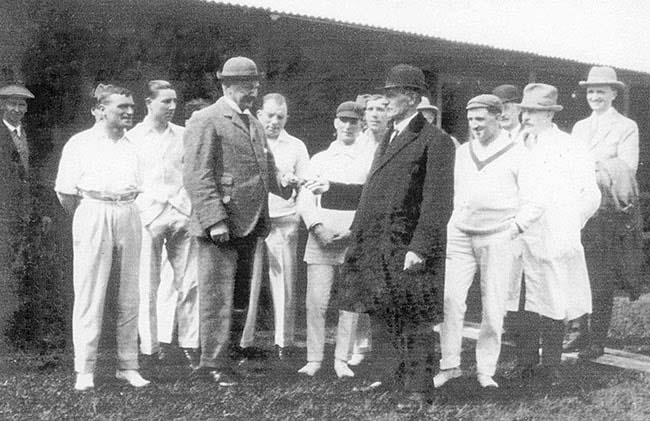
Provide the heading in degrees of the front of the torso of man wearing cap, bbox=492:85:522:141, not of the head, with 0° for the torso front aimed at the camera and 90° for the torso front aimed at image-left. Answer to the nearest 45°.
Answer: approximately 45°

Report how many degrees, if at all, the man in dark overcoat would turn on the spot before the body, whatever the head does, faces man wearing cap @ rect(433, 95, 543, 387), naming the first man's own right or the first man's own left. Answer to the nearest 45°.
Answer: approximately 180°

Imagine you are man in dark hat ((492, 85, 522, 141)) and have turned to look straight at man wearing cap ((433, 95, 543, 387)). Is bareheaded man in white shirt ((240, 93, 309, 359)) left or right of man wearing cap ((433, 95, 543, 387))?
right

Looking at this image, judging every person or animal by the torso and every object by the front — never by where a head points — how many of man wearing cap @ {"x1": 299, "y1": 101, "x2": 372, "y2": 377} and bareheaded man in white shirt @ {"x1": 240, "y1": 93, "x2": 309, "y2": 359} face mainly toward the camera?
2

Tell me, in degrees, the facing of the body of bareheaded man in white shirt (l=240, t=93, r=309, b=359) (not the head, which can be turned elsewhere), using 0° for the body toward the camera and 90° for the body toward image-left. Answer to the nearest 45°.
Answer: approximately 0°

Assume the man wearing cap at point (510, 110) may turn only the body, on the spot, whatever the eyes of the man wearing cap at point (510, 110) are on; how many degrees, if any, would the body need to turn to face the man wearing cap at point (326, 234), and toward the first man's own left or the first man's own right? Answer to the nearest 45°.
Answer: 0° — they already face them
